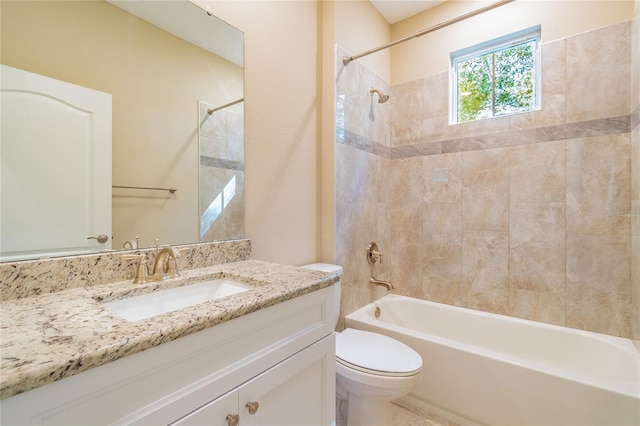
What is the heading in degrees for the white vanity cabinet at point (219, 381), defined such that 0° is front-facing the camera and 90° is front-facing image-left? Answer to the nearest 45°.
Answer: approximately 315°

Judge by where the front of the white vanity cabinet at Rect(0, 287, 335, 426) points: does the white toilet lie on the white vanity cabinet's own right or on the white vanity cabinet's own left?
on the white vanity cabinet's own left

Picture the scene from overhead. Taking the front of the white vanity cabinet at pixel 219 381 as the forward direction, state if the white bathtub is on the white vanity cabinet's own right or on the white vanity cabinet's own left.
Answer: on the white vanity cabinet's own left
